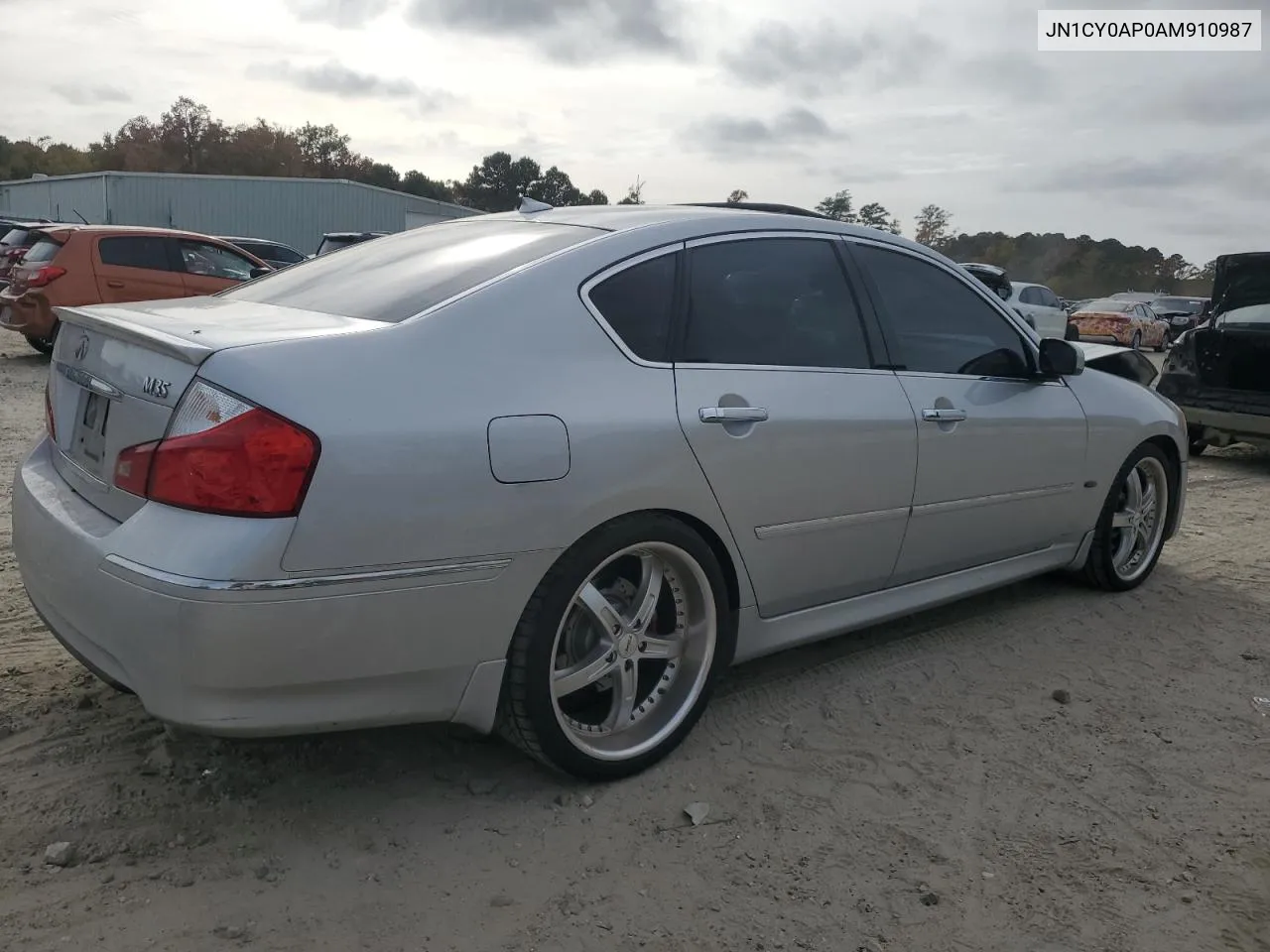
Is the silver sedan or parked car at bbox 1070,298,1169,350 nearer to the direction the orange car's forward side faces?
the parked car

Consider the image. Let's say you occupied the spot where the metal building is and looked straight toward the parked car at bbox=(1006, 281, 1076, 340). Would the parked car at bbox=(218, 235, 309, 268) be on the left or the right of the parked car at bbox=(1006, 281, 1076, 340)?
right

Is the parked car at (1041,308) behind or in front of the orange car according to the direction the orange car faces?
in front

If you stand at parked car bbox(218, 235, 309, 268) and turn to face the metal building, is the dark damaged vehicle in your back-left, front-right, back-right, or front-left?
back-right

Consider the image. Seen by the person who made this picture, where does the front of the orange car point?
facing away from the viewer and to the right of the viewer

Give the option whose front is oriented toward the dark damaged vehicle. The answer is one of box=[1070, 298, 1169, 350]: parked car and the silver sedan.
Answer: the silver sedan

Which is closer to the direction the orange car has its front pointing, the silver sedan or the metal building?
the metal building

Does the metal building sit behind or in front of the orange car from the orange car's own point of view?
in front

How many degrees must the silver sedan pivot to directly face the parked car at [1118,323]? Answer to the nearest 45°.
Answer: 0° — it already faces it

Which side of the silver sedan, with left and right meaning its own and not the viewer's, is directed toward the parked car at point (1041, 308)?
front

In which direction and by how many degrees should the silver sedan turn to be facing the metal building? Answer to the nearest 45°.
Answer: approximately 45° to its left

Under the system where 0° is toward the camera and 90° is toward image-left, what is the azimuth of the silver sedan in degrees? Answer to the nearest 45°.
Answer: approximately 225°
